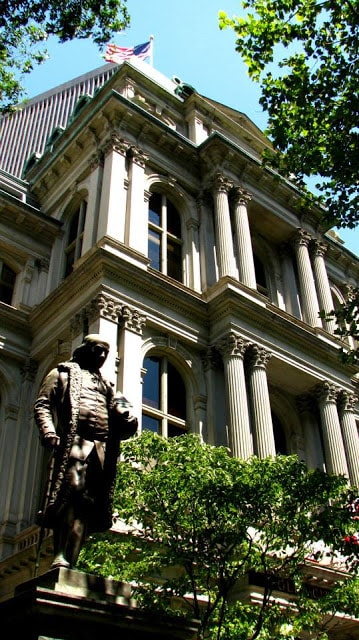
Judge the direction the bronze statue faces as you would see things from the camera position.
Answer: facing the viewer and to the right of the viewer

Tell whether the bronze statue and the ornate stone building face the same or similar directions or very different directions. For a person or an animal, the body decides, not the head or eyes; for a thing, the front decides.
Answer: same or similar directions

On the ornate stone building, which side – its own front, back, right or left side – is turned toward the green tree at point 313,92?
front

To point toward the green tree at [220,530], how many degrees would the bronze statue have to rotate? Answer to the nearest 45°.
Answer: approximately 90° to its left

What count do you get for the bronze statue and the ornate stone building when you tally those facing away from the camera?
0
